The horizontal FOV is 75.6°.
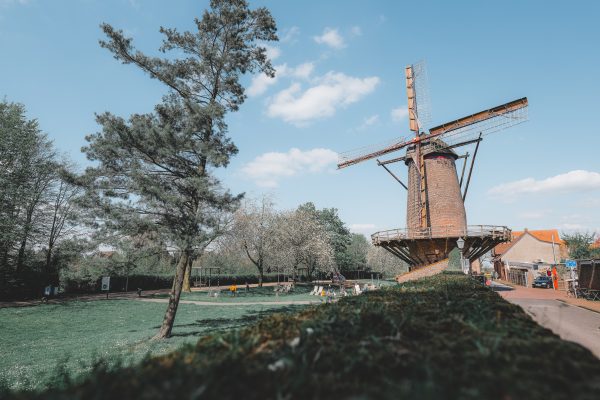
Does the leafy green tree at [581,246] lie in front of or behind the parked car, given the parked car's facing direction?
behind

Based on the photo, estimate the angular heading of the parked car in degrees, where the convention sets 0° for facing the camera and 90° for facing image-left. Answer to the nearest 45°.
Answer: approximately 45°

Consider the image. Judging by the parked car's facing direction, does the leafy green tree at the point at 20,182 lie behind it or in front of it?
in front

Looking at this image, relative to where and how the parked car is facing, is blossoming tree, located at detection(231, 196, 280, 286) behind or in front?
in front

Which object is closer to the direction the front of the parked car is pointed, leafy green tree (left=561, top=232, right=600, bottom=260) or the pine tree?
the pine tree
